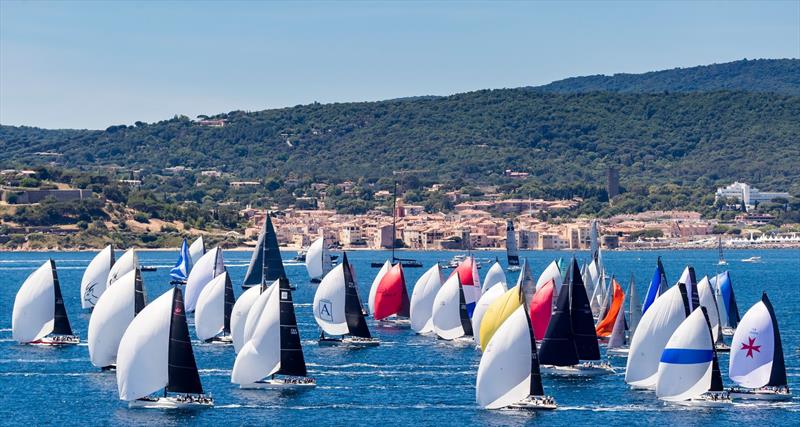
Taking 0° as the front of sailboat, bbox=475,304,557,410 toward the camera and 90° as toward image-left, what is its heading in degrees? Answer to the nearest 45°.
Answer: approximately 90°

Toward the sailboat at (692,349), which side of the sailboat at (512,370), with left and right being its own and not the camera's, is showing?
back

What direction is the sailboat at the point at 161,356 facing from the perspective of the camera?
to the viewer's left

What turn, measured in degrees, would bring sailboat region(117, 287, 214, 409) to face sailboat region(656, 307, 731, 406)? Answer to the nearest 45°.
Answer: approximately 180°

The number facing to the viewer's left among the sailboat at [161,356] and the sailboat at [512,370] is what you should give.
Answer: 2

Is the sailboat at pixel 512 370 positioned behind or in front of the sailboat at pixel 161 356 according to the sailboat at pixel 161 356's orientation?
behind

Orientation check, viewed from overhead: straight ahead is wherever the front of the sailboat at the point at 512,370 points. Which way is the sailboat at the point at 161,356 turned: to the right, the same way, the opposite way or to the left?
the same way

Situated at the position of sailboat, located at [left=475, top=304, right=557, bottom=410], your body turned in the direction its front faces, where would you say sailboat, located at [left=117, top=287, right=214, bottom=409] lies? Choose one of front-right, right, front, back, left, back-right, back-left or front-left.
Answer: front
